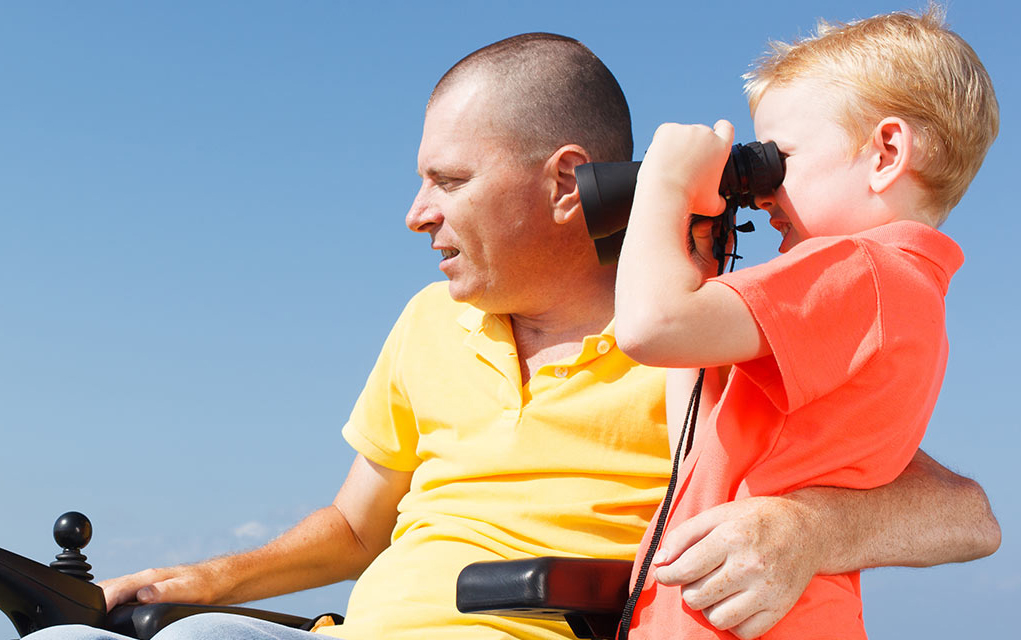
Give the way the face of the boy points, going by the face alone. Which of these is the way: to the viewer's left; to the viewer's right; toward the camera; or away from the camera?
to the viewer's left

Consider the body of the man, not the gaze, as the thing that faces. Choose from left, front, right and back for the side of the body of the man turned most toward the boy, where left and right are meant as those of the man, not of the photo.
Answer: left

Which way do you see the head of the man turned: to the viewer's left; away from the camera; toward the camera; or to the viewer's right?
to the viewer's left

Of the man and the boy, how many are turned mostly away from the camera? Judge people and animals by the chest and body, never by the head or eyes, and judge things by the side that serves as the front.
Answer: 0

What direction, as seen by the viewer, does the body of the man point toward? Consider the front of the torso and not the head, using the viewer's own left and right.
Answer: facing the viewer and to the left of the viewer

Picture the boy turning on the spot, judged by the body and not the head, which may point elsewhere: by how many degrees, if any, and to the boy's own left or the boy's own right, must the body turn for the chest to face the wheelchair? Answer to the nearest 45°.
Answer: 0° — they already face it

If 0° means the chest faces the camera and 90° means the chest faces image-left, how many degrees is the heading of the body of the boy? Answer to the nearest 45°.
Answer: approximately 90°
